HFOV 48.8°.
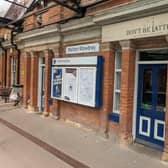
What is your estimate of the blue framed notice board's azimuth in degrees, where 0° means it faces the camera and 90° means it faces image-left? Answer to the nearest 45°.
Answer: approximately 45°

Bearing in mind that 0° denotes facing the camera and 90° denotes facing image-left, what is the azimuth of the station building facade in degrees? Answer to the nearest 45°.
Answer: approximately 45°
